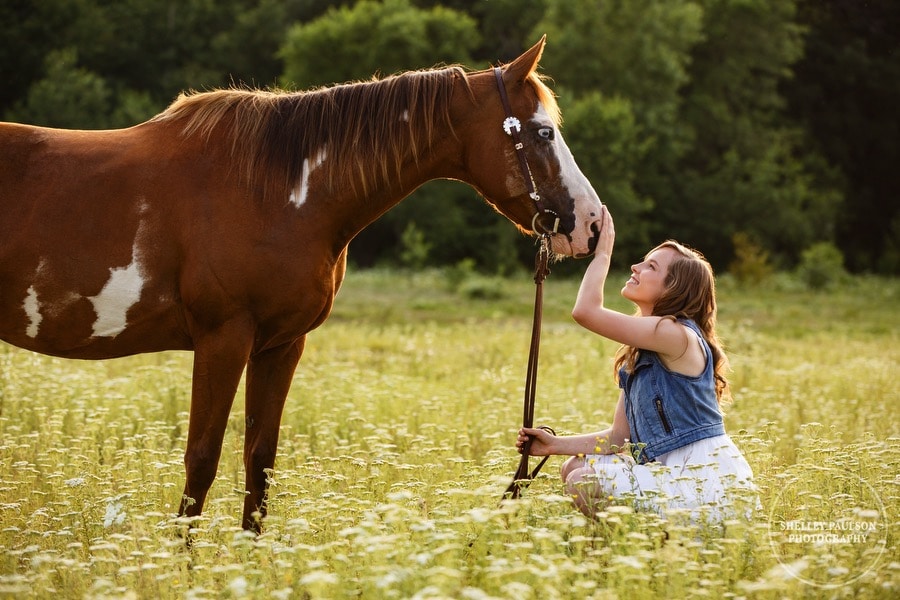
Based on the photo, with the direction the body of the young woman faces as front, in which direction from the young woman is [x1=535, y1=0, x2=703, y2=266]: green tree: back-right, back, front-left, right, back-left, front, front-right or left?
right

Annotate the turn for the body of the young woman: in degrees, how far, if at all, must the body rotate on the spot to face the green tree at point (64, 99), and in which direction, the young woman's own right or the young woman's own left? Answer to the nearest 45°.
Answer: approximately 45° to the young woman's own right

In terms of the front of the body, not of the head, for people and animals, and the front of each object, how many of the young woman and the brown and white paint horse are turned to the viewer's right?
1

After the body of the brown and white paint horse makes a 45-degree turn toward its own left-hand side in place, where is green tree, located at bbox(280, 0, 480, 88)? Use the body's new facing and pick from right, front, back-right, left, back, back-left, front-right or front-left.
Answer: front-left

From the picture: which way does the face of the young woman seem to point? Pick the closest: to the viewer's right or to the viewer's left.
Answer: to the viewer's left

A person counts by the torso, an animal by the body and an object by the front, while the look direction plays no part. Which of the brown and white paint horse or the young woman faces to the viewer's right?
the brown and white paint horse

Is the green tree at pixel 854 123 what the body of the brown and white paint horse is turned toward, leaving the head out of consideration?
no

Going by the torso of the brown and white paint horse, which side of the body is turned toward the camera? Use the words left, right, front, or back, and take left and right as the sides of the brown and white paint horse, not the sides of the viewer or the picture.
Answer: right

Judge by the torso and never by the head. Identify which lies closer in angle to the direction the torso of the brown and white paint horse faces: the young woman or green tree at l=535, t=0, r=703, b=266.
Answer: the young woman

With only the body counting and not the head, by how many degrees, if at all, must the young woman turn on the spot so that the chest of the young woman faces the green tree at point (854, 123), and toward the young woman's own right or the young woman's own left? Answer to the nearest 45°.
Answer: approximately 90° to the young woman's own right

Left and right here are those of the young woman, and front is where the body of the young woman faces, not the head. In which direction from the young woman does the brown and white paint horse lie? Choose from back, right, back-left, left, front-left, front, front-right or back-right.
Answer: front

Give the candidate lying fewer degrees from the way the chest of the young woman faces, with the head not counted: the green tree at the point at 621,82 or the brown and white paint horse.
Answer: the brown and white paint horse

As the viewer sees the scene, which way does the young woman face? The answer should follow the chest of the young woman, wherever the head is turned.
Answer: to the viewer's left

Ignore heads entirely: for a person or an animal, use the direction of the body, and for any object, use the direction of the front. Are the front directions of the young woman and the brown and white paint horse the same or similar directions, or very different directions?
very different directions

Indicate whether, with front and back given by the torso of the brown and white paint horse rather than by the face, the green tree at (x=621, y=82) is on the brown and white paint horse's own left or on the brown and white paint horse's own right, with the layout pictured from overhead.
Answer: on the brown and white paint horse's own left

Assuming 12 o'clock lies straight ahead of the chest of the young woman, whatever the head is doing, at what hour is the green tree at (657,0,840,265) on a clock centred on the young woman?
The green tree is roughly at 3 o'clock from the young woman.
